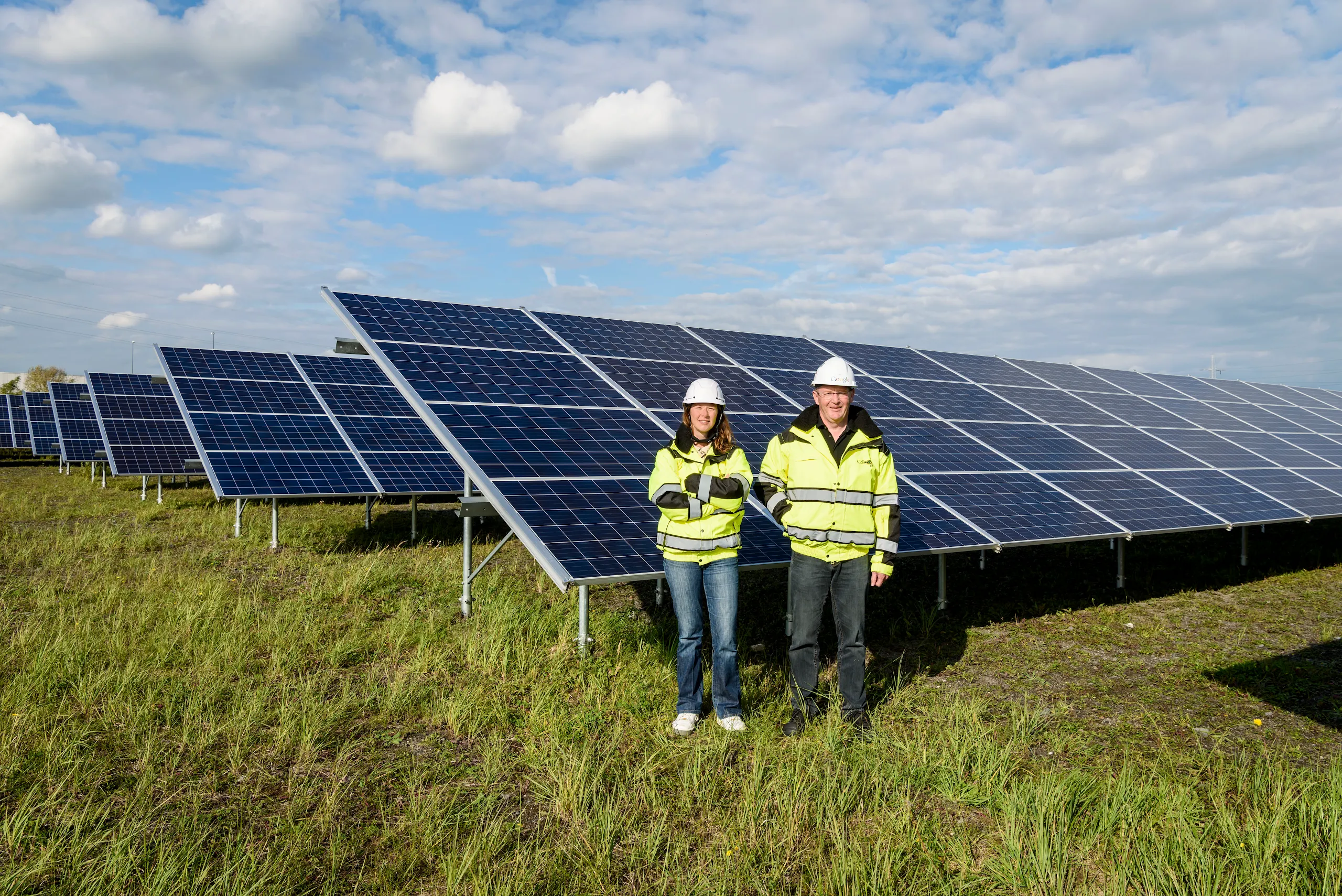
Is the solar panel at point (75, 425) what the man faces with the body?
no

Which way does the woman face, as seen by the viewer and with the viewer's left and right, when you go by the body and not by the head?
facing the viewer

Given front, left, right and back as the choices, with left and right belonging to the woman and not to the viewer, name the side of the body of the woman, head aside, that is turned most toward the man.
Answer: left

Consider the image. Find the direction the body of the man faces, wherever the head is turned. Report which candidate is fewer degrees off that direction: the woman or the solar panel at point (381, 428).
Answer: the woman

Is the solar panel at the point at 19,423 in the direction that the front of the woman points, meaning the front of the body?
no

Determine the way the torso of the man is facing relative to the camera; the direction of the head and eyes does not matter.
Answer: toward the camera

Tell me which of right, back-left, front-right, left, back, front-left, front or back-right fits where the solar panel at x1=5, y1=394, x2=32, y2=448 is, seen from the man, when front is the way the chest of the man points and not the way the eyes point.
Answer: back-right

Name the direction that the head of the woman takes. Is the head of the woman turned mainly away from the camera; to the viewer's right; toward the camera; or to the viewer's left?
toward the camera

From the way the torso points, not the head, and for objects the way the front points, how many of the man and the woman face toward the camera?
2

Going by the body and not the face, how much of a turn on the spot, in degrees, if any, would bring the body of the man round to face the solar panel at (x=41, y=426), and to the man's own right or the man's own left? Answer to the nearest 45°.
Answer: approximately 135° to the man's own right

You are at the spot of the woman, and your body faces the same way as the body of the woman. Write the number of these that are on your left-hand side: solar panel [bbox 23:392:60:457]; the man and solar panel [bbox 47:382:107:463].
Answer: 1

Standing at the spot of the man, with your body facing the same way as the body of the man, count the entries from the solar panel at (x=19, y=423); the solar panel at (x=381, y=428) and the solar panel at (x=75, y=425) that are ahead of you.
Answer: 0

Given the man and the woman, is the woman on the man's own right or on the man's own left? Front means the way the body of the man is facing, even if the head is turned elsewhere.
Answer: on the man's own right

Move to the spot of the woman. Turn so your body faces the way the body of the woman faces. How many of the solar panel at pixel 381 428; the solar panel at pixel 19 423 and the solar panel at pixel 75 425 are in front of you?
0

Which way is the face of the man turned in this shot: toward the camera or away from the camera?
toward the camera

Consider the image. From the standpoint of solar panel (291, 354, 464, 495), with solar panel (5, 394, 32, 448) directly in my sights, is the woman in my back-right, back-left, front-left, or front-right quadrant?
back-left

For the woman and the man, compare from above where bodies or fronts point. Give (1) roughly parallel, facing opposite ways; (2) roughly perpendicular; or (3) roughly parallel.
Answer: roughly parallel
